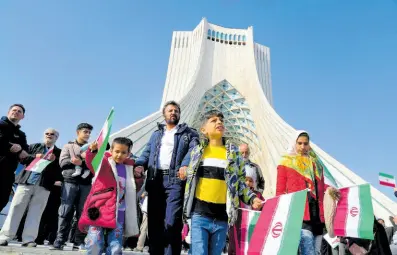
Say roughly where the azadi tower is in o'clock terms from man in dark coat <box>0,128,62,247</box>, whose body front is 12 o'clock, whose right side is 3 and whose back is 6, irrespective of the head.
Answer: The azadi tower is roughly at 7 o'clock from the man in dark coat.

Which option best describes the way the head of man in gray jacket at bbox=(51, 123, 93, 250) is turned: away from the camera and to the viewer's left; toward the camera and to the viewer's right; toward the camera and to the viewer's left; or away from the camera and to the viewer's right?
toward the camera and to the viewer's right

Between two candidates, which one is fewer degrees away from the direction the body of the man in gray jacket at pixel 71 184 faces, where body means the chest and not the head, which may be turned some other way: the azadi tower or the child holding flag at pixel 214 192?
the child holding flag

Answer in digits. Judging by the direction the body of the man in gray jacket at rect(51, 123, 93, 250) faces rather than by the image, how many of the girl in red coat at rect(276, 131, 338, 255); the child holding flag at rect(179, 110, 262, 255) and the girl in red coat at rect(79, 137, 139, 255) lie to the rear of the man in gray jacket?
0

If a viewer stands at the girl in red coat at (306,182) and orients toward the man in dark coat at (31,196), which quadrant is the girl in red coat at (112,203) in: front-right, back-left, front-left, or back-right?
front-left

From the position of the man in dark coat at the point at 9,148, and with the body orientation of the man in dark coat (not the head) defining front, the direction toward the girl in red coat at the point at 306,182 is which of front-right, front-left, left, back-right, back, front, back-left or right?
front

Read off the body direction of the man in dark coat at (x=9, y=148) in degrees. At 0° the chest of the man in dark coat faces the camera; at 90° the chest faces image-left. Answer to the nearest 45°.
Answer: approximately 315°

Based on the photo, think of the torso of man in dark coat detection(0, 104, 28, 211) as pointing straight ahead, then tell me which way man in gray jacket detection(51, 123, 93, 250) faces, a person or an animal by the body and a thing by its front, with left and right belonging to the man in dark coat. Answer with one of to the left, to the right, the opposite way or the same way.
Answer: the same way

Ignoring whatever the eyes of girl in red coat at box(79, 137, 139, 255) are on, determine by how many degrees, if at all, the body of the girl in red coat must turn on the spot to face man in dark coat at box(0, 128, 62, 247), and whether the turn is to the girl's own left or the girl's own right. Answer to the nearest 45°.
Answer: approximately 135° to the girl's own right

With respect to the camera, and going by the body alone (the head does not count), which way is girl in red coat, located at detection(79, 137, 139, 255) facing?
toward the camera

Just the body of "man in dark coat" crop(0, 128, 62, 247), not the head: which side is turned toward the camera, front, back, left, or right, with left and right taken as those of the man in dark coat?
front

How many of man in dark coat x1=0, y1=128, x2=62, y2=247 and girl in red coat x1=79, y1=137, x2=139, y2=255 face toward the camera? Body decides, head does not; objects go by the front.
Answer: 2

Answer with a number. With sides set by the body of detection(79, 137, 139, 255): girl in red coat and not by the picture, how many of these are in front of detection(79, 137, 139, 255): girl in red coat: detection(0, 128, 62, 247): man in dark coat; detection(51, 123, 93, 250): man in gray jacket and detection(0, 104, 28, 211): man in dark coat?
0

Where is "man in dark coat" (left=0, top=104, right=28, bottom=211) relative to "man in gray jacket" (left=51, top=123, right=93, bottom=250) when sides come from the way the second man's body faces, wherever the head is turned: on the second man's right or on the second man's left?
on the second man's right

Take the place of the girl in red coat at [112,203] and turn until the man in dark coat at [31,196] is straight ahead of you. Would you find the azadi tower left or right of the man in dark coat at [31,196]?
right

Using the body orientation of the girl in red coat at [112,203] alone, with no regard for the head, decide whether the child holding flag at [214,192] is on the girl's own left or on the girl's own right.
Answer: on the girl's own left

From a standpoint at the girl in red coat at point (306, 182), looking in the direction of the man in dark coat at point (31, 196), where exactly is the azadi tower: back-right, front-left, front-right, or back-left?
front-right

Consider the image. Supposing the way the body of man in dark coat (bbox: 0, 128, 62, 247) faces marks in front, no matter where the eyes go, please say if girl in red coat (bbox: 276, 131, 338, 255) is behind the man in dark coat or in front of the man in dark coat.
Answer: in front

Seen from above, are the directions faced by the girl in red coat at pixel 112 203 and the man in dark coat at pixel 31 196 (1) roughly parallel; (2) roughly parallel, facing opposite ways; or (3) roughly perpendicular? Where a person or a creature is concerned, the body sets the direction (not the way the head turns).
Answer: roughly parallel

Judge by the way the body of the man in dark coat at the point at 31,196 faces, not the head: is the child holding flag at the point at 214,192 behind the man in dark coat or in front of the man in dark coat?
in front
